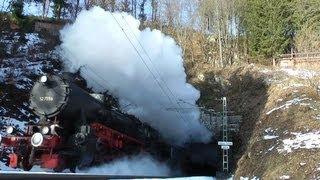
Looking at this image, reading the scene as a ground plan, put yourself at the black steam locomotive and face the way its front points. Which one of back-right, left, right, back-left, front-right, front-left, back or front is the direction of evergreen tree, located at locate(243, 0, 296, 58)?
back

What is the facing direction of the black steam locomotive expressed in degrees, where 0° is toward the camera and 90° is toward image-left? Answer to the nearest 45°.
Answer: approximately 45°
